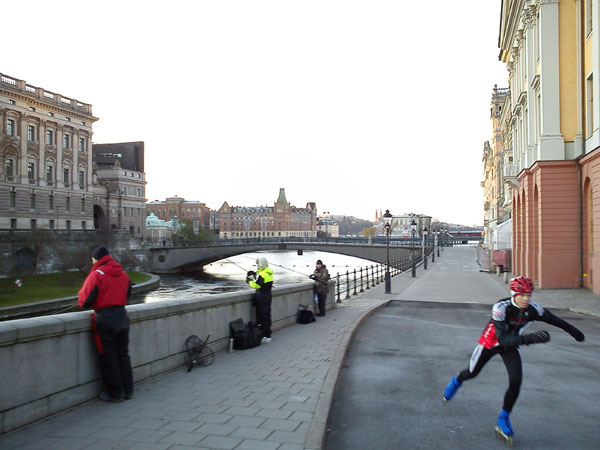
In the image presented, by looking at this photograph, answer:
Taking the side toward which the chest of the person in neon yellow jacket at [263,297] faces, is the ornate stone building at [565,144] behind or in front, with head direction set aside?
behind

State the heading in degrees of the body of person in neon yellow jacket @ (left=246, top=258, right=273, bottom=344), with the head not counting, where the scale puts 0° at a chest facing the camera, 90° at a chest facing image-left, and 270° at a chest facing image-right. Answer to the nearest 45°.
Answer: approximately 90°

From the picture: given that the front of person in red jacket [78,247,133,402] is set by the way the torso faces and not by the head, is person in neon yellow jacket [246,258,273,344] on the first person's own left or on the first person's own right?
on the first person's own right

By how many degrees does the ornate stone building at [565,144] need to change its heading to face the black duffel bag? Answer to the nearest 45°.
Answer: approximately 90° to its left

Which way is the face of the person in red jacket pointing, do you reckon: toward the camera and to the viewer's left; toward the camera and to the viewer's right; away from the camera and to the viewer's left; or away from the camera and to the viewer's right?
away from the camera and to the viewer's left

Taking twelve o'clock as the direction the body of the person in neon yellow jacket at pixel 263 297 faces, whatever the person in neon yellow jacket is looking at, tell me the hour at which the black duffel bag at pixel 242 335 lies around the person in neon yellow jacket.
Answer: The black duffel bag is roughly at 10 o'clock from the person in neon yellow jacket.

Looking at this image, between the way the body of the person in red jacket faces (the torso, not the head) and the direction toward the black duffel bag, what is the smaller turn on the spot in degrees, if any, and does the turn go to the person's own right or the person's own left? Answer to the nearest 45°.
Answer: approximately 90° to the person's own right

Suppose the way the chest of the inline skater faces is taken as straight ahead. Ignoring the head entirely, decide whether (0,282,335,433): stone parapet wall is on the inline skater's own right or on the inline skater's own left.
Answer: on the inline skater's own right

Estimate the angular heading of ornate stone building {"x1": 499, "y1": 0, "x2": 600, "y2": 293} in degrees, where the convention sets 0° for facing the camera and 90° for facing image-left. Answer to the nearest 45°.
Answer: approximately 90°
